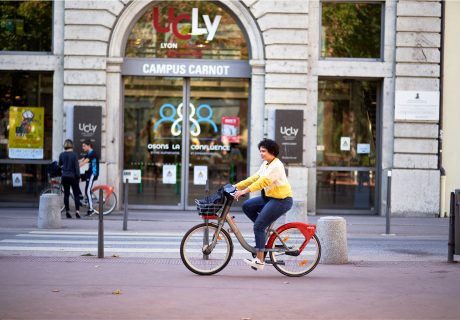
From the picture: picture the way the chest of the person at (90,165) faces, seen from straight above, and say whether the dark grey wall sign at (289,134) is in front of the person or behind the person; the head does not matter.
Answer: behind

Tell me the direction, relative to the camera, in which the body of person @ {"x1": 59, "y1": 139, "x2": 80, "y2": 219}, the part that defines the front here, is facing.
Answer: away from the camera

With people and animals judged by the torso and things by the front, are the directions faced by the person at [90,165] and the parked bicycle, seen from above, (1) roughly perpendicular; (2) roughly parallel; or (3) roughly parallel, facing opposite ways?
roughly parallel

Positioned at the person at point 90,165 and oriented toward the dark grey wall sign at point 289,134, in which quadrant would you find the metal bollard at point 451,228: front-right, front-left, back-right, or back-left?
front-right

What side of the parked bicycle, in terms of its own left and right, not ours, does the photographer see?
left

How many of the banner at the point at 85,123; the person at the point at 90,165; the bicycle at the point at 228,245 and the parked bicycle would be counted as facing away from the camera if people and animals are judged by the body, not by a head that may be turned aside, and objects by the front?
0

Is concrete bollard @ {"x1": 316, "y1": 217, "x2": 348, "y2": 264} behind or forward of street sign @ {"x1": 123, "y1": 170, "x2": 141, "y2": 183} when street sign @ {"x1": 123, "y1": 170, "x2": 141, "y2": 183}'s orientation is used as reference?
forward

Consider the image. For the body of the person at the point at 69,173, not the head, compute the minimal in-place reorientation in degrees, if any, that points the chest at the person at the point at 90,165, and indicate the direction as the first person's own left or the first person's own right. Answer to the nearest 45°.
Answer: approximately 45° to the first person's own right

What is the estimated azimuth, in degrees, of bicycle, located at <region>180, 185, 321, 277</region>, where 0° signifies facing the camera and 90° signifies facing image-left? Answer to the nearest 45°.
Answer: approximately 90°

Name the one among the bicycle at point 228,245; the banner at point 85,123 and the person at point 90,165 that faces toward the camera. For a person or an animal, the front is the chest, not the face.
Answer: the banner

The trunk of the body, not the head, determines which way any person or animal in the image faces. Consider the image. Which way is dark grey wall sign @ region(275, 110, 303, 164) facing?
toward the camera

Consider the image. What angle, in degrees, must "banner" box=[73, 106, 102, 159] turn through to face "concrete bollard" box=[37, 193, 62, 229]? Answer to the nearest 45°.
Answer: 0° — it already faces it

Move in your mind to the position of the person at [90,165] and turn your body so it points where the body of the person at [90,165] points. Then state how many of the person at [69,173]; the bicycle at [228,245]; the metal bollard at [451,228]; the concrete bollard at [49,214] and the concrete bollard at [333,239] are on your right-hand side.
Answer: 0

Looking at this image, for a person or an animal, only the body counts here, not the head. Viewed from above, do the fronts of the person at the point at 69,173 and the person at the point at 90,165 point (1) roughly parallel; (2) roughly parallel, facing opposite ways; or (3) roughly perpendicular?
roughly perpendicular
